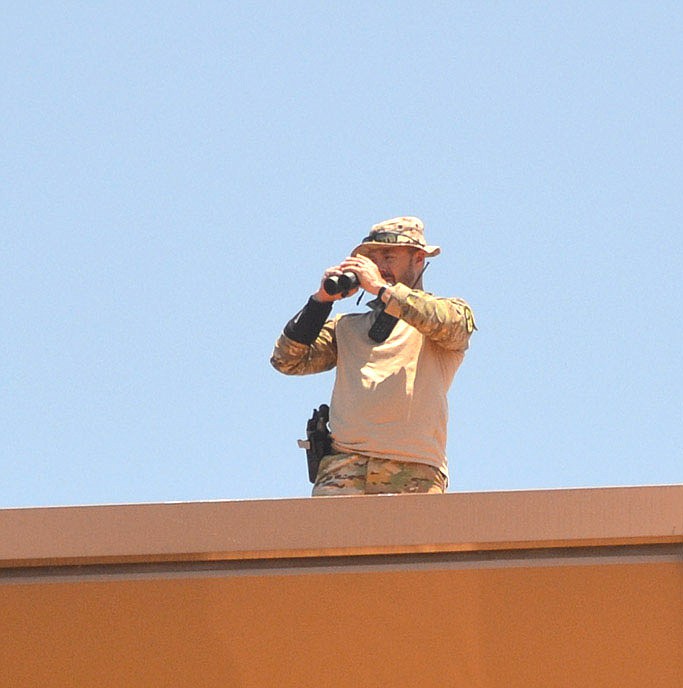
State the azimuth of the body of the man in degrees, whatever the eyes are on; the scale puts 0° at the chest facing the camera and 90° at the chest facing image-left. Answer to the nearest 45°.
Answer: approximately 45°
